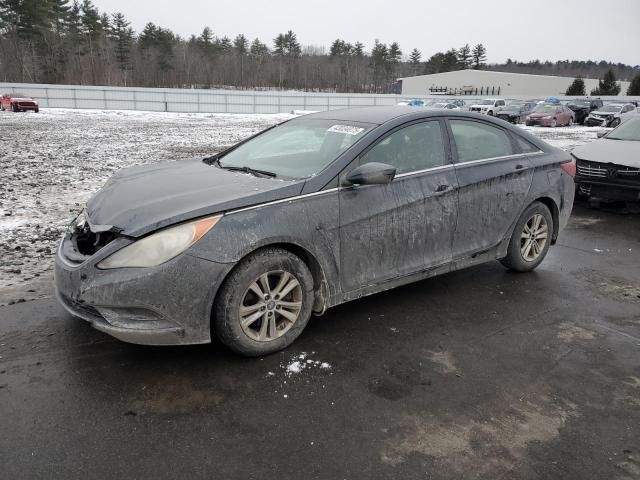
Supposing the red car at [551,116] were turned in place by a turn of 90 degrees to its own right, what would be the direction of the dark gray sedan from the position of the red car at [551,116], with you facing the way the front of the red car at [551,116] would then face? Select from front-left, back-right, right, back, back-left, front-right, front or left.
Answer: back-left

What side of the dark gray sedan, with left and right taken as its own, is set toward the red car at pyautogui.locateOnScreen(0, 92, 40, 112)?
right

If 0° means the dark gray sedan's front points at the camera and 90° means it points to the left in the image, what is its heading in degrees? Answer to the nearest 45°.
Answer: approximately 45°

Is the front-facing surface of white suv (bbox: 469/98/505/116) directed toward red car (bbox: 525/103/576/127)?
no

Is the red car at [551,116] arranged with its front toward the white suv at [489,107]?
no

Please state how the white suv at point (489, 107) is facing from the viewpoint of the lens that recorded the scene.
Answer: facing the viewer and to the left of the viewer

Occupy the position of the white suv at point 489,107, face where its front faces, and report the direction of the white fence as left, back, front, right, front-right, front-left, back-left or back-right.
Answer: front-right
